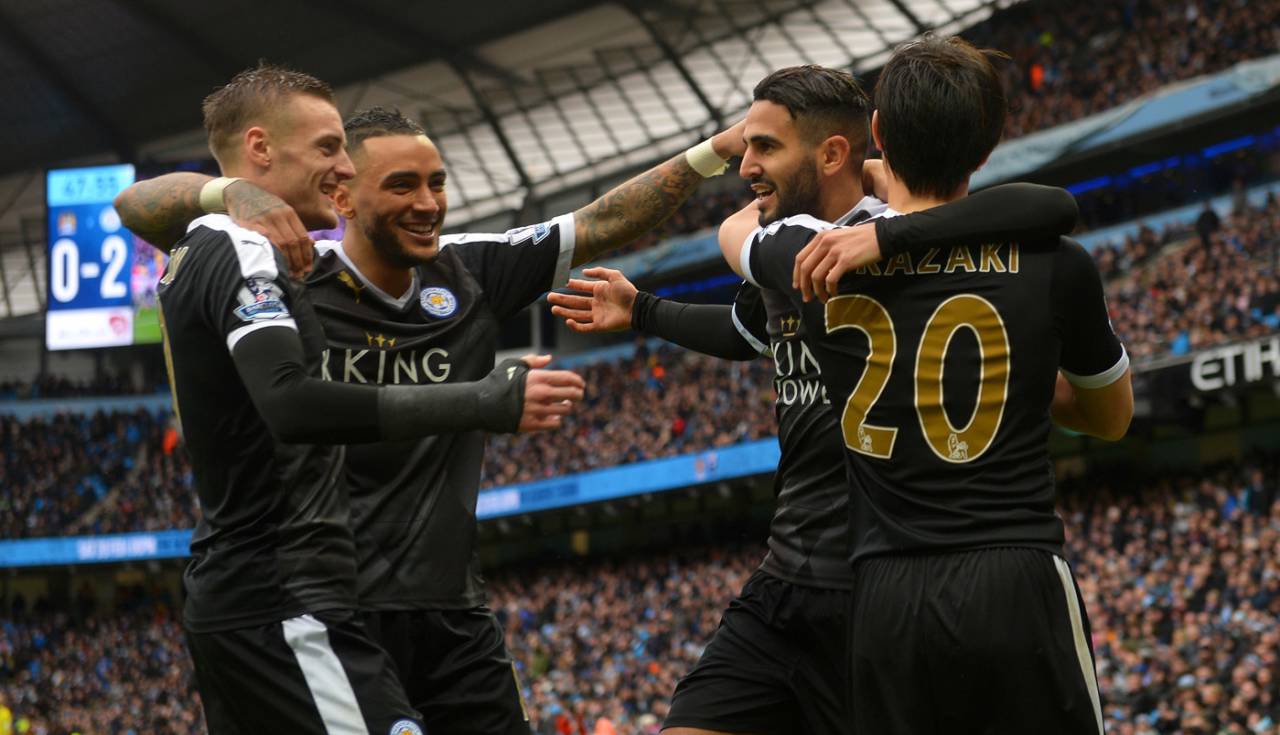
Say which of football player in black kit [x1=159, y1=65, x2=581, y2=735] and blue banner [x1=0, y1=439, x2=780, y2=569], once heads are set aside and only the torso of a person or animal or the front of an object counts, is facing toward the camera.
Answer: the blue banner

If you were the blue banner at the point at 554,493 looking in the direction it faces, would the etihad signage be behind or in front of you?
in front

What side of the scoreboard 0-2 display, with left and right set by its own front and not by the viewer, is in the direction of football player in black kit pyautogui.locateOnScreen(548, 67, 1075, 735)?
front

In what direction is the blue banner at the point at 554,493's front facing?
toward the camera

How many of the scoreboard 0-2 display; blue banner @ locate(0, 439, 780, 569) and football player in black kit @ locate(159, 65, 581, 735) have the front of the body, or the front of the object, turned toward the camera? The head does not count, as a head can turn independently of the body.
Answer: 2

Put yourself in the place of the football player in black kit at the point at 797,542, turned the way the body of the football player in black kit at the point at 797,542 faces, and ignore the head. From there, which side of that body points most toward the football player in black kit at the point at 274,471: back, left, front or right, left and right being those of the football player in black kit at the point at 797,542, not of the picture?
front

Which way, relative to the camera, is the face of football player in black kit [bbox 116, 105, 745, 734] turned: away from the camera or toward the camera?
toward the camera

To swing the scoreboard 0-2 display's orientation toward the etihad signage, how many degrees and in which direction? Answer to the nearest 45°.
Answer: approximately 45° to its left

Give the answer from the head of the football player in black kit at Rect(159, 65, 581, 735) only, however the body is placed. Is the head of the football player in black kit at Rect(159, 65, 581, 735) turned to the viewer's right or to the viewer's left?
to the viewer's right

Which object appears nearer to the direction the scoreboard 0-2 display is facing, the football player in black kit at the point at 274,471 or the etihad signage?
the football player in black kit

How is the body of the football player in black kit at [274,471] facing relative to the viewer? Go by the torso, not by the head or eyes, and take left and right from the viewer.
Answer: facing to the right of the viewer

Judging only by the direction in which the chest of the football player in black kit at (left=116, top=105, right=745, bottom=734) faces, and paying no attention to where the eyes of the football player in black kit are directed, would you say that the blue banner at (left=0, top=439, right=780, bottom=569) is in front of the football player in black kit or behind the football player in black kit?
behind

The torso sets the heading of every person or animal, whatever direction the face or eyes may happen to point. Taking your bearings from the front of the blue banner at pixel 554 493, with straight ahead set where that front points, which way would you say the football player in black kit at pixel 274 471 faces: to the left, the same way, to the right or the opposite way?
to the left

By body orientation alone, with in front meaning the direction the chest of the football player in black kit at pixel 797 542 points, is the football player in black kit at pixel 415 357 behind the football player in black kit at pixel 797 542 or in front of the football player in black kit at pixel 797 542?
in front

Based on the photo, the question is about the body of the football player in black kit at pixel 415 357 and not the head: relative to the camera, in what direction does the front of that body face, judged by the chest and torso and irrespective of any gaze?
toward the camera

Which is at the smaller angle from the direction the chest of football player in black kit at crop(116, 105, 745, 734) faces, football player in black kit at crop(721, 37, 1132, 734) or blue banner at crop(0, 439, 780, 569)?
the football player in black kit

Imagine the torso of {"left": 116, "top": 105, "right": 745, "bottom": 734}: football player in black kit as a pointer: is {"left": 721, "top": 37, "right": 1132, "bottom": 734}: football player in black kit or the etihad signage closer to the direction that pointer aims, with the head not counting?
the football player in black kit
